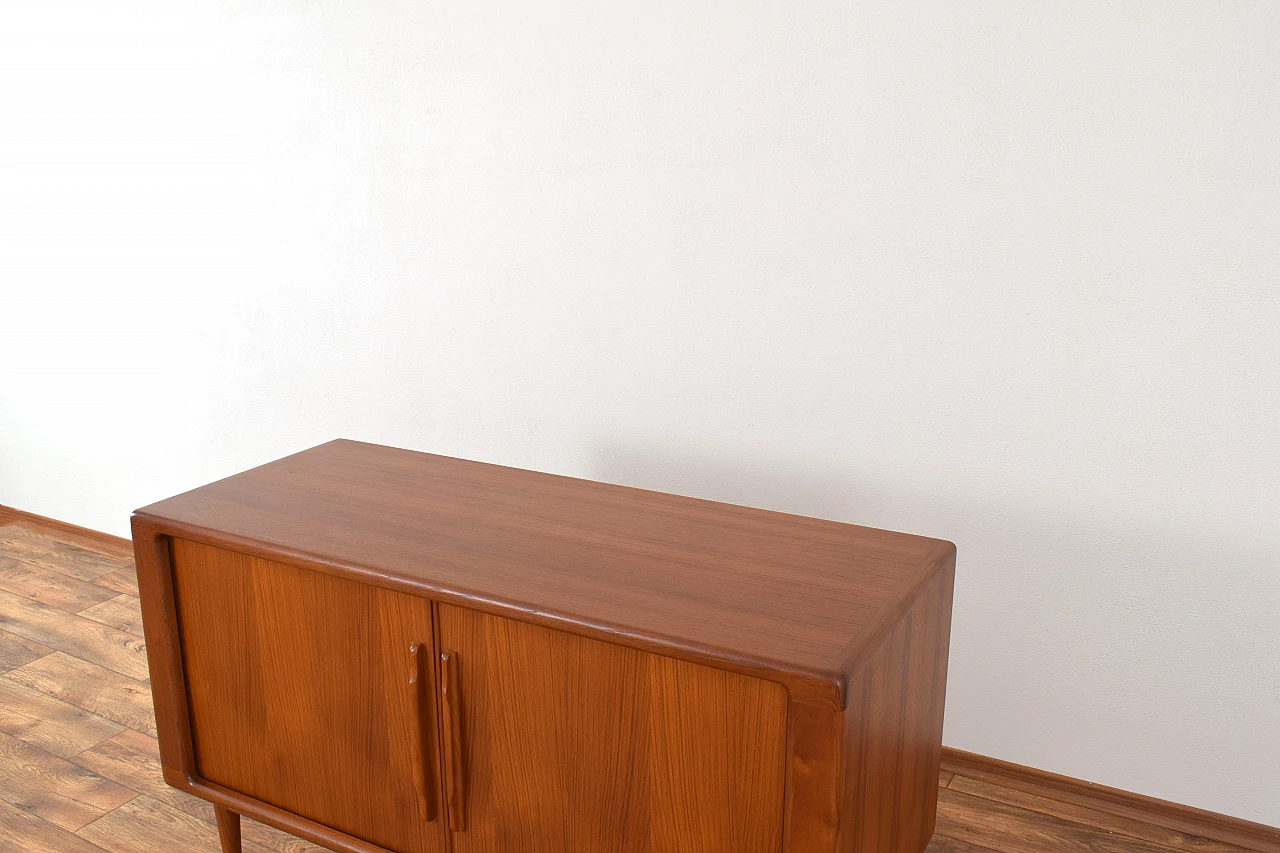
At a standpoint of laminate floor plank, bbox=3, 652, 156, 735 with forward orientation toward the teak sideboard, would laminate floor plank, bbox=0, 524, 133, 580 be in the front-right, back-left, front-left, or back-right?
back-left

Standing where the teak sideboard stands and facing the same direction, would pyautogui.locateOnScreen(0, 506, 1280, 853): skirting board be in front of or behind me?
behind

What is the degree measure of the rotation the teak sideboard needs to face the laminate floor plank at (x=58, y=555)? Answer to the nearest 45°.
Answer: approximately 90° to its right

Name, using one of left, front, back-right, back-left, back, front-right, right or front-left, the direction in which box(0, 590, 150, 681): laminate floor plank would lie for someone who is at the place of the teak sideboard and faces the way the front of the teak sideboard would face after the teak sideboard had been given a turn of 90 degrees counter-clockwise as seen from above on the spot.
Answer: back

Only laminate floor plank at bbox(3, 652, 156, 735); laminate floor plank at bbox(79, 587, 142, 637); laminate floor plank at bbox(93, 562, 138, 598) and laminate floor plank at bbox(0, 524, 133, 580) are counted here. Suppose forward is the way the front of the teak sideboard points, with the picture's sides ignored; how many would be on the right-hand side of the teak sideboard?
4

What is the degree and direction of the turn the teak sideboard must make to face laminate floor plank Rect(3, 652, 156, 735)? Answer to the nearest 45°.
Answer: approximately 90° to its right

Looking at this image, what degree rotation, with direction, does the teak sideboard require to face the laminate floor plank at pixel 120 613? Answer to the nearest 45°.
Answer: approximately 90° to its right

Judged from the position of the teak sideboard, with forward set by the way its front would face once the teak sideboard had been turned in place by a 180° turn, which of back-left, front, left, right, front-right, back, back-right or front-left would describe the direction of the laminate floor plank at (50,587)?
left

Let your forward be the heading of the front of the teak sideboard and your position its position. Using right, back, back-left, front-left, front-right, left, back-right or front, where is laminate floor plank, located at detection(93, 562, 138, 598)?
right

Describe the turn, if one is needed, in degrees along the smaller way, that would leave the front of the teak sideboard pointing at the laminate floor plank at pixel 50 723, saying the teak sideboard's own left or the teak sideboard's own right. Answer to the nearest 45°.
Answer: approximately 90° to the teak sideboard's own right

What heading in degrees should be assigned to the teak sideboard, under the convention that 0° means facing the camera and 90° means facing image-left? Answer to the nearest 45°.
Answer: approximately 45°
